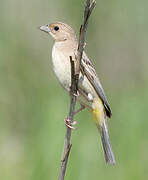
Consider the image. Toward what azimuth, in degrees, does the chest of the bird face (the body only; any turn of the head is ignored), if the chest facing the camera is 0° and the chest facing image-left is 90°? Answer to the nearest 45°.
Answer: approximately 90°
